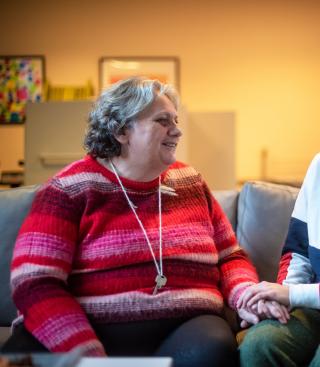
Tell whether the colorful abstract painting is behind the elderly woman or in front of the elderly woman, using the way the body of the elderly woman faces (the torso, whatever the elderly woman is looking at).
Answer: behind

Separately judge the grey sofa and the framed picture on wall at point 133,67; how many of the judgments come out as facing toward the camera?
2

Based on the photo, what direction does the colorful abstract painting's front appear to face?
toward the camera

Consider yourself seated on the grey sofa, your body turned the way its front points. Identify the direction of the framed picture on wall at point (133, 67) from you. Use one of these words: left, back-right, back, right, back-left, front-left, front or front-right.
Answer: back

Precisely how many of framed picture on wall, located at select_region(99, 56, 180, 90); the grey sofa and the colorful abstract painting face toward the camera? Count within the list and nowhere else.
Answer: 3

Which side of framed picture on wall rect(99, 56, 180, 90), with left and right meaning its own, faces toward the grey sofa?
front

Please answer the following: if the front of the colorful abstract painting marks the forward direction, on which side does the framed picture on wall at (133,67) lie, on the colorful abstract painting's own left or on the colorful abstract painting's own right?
on the colorful abstract painting's own left

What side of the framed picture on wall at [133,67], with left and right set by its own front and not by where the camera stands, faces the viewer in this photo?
front

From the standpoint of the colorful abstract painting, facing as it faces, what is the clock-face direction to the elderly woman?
The elderly woman is roughly at 12 o'clock from the colorful abstract painting.

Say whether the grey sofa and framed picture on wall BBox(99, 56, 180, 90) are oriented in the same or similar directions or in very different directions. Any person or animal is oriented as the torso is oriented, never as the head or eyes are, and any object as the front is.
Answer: same or similar directions

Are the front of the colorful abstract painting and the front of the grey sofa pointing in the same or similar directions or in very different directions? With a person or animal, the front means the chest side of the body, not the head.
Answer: same or similar directions

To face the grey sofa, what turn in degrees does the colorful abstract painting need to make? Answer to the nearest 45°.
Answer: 0° — it already faces it

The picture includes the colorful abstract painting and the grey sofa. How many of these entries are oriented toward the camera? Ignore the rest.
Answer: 2

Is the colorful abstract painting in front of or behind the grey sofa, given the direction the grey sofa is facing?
behind

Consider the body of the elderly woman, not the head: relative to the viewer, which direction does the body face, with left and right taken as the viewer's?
facing the viewer and to the right of the viewer
